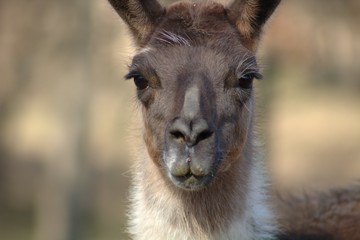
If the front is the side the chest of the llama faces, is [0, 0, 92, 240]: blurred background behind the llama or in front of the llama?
behind

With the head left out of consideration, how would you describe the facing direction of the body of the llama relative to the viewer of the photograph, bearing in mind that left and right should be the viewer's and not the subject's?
facing the viewer
